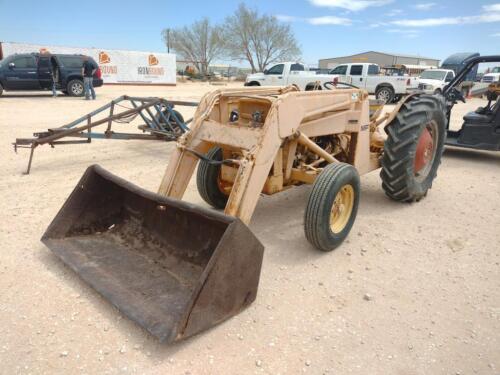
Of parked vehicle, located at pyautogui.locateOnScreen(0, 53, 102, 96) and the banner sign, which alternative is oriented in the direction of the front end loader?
the banner sign

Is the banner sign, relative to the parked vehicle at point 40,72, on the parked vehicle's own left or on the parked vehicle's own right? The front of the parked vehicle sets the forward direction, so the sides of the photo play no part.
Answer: on the parked vehicle's own right

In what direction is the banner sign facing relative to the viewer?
toward the camera

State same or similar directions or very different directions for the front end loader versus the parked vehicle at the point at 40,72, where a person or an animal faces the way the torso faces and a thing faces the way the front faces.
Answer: same or similar directions

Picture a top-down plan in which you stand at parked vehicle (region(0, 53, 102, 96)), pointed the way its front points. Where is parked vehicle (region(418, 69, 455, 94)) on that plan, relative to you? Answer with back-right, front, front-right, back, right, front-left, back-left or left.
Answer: back

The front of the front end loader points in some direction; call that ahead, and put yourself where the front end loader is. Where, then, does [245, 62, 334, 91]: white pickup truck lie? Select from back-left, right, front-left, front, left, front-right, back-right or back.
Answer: back-right

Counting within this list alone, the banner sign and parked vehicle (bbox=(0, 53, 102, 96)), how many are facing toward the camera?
1

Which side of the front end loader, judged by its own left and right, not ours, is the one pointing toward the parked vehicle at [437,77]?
back

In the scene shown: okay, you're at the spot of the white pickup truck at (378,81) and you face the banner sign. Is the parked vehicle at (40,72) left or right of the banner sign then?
left

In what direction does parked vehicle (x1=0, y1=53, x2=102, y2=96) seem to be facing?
to the viewer's left

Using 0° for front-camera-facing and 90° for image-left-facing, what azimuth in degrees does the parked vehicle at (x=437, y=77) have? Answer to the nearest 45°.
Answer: approximately 45°

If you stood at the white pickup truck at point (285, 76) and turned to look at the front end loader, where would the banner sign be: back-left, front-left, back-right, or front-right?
back-right

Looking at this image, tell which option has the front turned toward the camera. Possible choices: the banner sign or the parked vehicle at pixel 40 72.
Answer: the banner sign

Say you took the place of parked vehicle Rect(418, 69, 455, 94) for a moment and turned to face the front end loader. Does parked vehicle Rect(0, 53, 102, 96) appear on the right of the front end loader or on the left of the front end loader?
right
